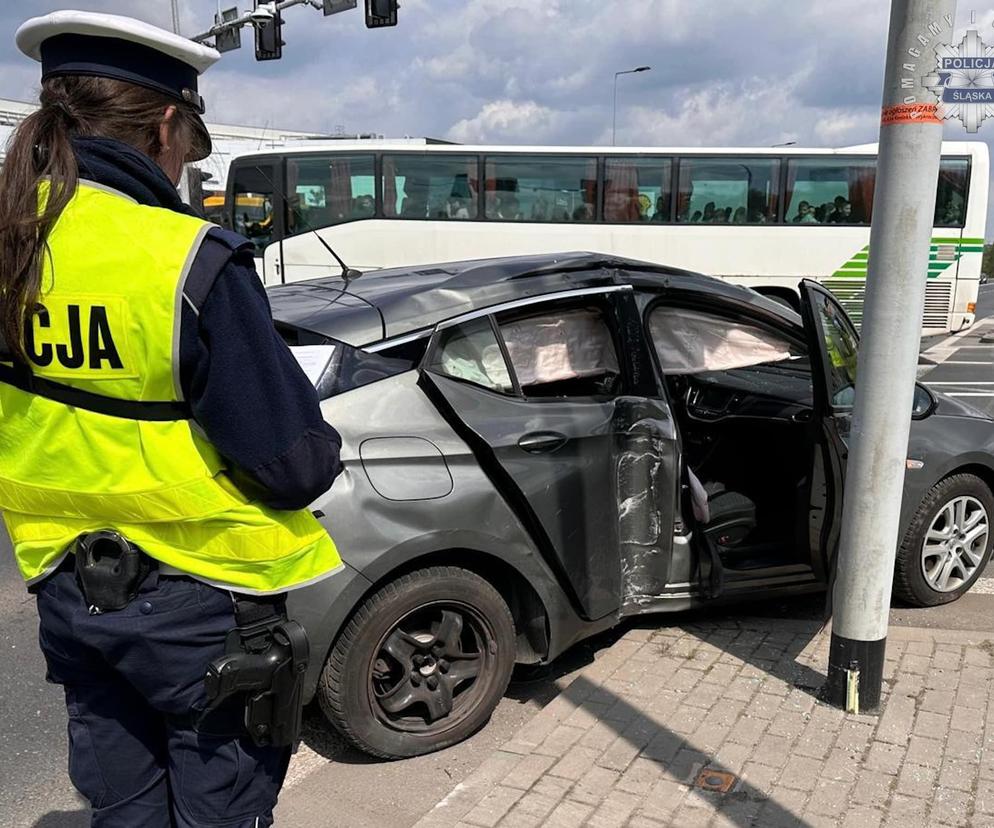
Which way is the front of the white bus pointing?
to the viewer's left

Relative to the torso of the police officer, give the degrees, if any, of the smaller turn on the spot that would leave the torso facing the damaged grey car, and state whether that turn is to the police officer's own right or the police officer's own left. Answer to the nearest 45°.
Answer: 0° — they already face it

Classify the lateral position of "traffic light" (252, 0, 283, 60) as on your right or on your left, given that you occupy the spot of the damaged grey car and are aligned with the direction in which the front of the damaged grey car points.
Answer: on your left

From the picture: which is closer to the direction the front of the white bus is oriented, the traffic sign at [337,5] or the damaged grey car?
the traffic sign

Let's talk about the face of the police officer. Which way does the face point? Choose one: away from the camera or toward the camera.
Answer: away from the camera

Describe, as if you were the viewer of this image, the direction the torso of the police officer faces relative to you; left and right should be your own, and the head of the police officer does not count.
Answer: facing away from the viewer and to the right of the viewer

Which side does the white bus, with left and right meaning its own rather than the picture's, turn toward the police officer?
left

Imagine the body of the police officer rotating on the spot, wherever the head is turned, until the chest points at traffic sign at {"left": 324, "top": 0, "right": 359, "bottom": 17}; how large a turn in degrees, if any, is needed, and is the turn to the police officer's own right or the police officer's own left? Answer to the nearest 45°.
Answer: approximately 45° to the police officer's own left

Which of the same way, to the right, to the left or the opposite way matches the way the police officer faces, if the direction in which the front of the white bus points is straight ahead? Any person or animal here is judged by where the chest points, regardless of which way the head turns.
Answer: to the right

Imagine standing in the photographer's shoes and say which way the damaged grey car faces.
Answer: facing away from the viewer and to the right of the viewer

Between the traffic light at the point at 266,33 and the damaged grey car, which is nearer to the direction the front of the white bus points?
the traffic light
